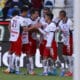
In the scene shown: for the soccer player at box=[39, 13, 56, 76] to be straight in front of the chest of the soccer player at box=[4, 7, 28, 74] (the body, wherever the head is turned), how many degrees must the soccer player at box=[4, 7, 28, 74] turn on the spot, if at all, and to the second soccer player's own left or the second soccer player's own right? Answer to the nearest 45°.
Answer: approximately 45° to the second soccer player's own right

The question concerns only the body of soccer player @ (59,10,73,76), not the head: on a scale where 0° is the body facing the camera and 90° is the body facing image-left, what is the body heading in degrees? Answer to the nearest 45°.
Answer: approximately 45°

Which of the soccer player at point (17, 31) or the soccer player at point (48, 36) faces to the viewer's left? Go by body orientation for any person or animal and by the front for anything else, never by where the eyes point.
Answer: the soccer player at point (48, 36)

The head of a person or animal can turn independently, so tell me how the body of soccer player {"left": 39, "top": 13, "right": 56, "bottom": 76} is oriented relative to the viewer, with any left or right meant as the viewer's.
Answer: facing to the left of the viewer

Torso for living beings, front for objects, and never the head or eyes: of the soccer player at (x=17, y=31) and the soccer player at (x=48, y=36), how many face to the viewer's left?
1

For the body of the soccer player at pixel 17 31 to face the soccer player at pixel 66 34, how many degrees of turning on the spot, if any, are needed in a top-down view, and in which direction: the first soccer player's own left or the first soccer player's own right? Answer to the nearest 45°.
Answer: approximately 45° to the first soccer player's own right

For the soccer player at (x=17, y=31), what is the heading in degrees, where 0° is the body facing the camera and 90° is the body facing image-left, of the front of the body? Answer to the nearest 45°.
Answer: approximately 225°
